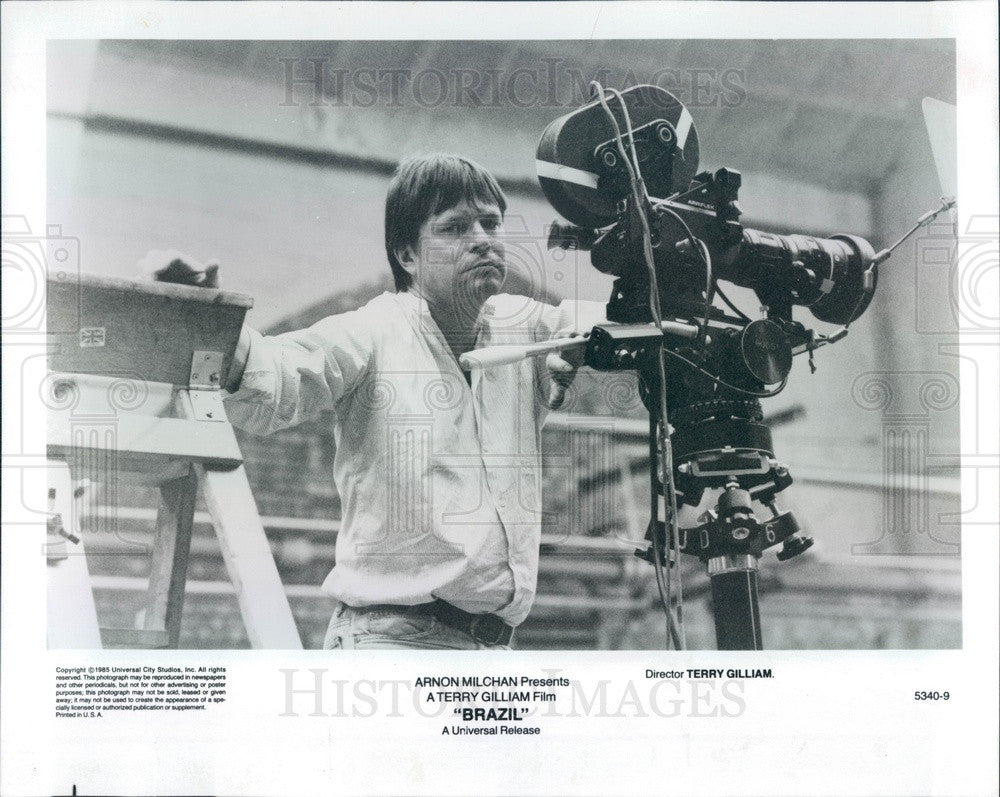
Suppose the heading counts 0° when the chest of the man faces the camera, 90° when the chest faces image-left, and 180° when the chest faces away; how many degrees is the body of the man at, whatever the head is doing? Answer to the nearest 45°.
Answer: approximately 315°

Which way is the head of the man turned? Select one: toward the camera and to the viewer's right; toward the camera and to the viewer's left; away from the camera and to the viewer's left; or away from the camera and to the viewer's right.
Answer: toward the camera and to the viewer's right
